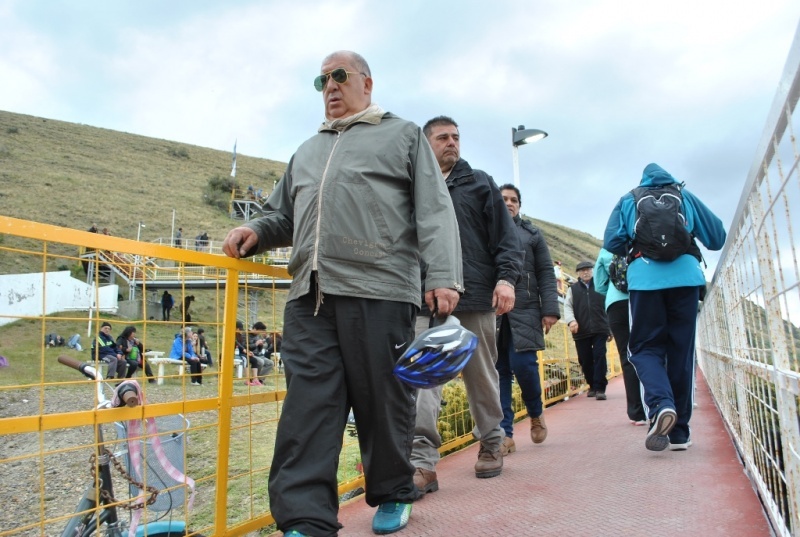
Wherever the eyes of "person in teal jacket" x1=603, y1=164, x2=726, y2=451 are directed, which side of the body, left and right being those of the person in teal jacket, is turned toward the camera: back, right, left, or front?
back

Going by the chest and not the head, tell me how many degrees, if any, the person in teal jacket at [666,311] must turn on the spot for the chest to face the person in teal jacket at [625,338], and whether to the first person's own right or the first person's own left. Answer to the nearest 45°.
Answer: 0° — they already face them

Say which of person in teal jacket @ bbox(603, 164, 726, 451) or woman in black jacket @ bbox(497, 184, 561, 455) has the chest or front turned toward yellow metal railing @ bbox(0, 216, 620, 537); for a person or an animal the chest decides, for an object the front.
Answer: the woman in black jacket

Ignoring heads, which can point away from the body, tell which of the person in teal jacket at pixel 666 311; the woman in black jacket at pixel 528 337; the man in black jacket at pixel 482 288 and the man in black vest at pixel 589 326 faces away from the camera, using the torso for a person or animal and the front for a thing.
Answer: the person in teal jacket

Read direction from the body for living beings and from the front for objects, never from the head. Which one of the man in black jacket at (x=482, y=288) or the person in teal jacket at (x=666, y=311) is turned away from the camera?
the person in teal jacket

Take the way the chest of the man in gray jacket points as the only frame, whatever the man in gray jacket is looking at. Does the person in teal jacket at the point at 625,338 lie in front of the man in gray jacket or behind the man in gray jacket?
behind

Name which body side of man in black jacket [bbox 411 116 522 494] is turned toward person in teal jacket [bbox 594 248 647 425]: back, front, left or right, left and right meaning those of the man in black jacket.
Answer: back

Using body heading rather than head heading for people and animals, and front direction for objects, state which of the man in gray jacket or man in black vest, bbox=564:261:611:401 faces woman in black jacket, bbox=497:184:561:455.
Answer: man in black vest, bbox=564:261:611:401

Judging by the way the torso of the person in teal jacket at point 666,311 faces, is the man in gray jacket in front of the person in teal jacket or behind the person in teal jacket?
behind

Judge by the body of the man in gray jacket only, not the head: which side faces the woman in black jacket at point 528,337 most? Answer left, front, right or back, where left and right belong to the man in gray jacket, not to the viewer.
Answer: back

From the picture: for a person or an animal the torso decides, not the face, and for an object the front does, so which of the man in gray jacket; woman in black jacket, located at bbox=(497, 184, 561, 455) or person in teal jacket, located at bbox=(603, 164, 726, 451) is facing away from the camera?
the person in teal jacket

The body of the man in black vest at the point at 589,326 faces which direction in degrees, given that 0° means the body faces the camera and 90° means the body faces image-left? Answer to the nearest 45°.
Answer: approximately 0°
